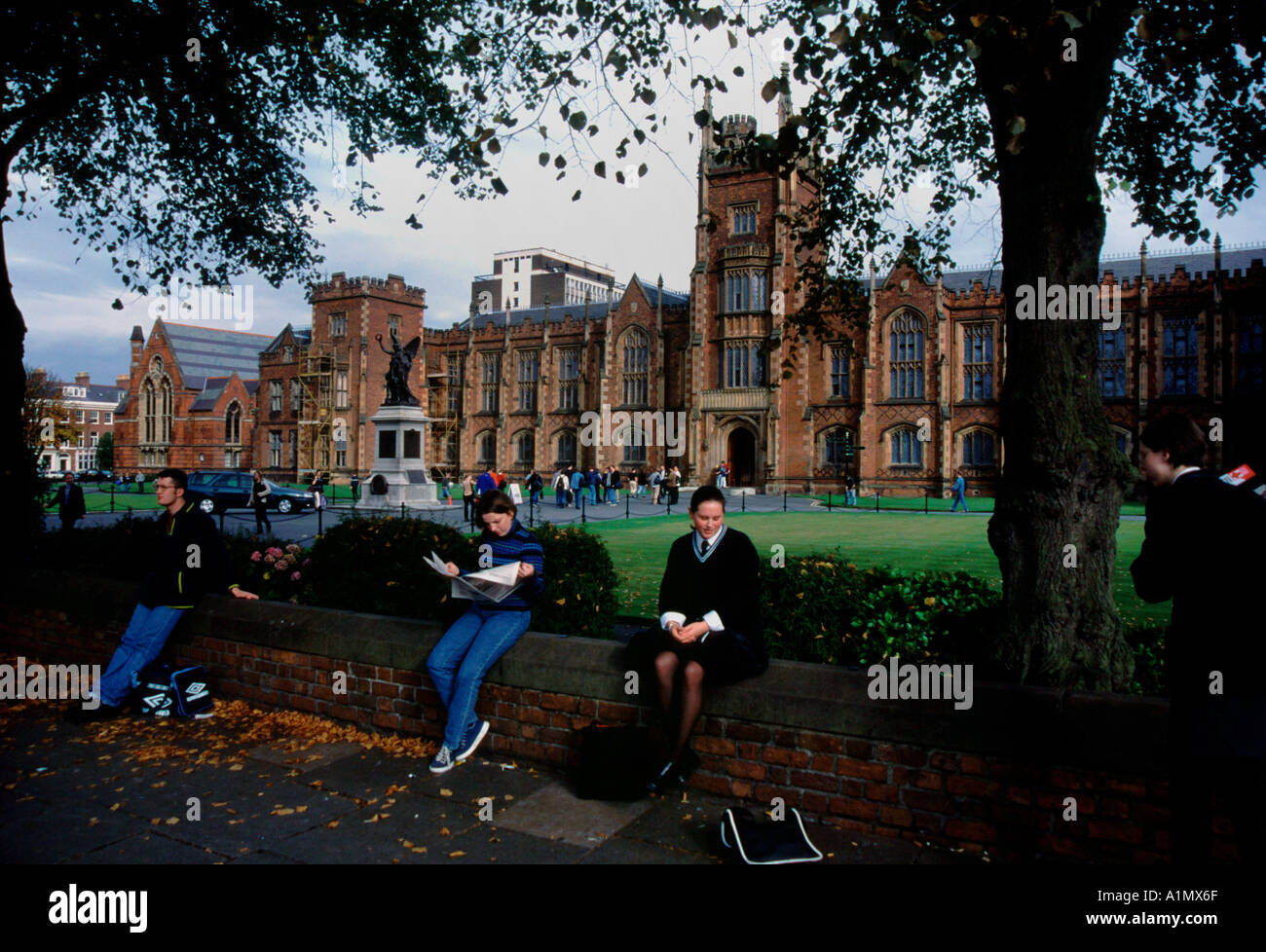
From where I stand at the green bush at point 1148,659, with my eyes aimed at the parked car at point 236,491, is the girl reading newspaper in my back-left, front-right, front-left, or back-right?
front-left

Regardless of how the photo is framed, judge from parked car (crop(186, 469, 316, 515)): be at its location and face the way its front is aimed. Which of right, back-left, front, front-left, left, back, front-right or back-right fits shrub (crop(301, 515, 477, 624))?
right

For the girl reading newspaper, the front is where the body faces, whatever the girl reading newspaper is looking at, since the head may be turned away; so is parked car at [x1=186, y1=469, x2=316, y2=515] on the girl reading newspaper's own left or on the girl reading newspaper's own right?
on the girl reading newspaper's own right

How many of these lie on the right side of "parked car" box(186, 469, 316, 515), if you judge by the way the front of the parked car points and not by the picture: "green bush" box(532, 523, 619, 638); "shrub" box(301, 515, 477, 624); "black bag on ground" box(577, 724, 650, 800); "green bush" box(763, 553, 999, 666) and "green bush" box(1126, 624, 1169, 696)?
5

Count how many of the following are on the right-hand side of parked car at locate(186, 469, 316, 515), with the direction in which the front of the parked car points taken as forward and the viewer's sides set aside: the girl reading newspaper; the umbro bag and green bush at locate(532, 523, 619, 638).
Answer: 3

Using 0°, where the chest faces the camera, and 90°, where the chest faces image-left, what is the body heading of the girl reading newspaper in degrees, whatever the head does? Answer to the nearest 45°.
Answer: approximately 45°

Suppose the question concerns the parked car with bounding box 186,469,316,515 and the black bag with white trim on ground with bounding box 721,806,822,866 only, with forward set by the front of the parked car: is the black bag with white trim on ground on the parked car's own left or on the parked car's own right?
on the parked car's own right

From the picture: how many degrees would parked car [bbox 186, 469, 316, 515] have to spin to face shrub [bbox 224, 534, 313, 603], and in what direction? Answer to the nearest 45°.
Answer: approximately 90° to its right

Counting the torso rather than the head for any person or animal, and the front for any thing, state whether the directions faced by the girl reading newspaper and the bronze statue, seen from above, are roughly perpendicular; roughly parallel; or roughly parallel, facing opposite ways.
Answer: roughly parallel

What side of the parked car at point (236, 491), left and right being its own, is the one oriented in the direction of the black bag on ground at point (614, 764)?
right

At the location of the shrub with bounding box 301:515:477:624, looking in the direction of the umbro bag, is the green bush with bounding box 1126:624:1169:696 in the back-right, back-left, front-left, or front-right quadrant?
back-left

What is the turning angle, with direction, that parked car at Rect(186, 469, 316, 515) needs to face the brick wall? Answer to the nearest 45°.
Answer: approximately 90° to its right

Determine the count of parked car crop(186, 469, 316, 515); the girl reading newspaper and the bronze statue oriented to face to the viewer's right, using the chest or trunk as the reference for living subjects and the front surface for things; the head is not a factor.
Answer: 1

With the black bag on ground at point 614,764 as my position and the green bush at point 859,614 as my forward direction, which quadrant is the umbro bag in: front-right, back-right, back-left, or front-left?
back-left

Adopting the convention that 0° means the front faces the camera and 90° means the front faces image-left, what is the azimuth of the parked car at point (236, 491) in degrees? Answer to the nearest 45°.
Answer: approximately 270°

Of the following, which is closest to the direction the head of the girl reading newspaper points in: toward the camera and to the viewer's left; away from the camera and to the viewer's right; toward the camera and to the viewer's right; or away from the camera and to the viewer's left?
toward the camera and to the viewer's left
